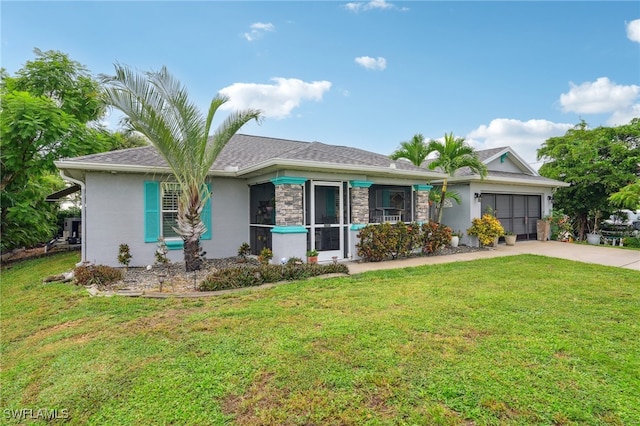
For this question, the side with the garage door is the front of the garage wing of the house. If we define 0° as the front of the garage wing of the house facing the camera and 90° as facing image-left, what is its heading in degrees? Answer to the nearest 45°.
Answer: approximately 315°

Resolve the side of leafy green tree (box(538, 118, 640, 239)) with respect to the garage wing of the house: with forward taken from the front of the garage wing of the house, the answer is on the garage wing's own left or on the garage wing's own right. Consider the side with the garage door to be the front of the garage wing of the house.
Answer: on the garage wing's own left
